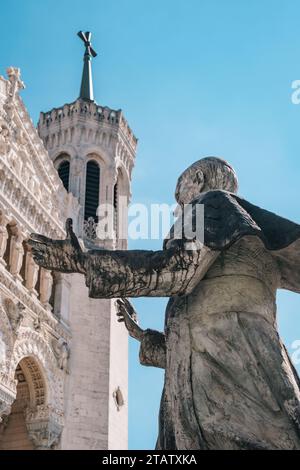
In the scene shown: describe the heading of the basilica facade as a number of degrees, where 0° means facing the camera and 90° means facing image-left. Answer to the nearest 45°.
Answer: approximately 315°

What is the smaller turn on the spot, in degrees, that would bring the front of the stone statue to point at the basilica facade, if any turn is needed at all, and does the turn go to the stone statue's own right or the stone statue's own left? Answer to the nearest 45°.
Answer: approximately 45° to the stone statue's own right

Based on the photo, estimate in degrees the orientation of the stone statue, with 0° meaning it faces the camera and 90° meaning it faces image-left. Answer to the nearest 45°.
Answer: approximately 135°

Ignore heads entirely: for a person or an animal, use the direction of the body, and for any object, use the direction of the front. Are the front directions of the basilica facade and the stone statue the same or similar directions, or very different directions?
very different directions

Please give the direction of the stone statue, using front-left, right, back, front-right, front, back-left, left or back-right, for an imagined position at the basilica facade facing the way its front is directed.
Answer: front-right
